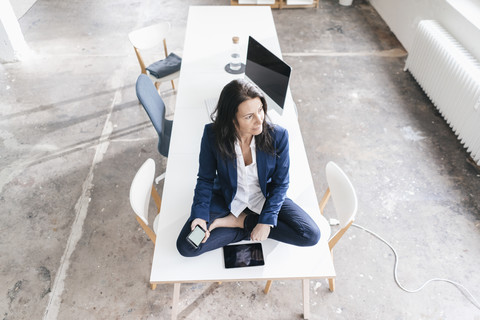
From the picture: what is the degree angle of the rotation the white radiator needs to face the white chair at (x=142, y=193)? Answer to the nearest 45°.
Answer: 0° — it already faces it

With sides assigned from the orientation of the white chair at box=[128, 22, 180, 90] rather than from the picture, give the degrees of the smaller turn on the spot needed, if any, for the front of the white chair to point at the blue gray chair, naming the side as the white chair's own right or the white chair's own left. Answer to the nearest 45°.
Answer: approximately 45° to the white chair's own right

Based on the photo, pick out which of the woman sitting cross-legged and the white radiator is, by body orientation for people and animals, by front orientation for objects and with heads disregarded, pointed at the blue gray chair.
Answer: the white radiator

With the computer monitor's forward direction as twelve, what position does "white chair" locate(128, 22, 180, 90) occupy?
The white chair is roughly at 3 o'clock from the computer monitor.

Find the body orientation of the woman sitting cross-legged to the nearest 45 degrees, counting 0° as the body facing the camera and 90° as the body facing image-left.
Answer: approximately 0°
